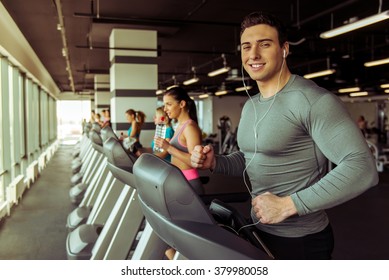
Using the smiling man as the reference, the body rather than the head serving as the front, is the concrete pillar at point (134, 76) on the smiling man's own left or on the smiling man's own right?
on the smiling man's own right

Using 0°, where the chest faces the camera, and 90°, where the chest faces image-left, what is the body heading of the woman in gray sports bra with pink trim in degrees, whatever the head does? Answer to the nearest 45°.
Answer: approximately 90°

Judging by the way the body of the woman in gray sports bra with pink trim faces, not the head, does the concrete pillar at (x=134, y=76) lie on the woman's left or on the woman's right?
on the woman's right

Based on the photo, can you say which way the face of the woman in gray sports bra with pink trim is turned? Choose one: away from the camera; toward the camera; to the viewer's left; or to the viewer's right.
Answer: to the viewer's left

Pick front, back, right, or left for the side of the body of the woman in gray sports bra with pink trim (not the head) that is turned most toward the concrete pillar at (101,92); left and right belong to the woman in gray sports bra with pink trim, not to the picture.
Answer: right

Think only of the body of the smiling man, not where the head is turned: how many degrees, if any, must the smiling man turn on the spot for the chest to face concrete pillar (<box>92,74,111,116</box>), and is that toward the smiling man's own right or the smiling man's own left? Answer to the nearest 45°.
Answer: approximately 90° to the smiling man's own right

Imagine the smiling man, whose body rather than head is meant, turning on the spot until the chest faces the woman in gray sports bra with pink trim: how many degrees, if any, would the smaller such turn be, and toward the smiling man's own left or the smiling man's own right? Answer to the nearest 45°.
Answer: approximately 90° to the smiling man's own right
